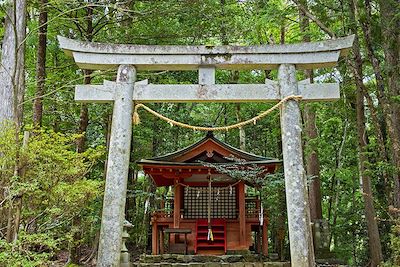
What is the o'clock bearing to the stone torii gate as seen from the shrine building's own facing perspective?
The stone torii gate is roughly at 12 o'clock from the shrine building.

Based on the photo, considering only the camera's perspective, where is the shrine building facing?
facing the viewer
